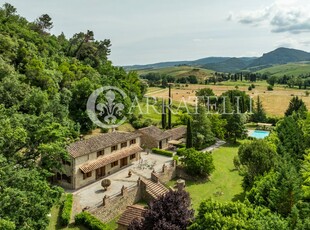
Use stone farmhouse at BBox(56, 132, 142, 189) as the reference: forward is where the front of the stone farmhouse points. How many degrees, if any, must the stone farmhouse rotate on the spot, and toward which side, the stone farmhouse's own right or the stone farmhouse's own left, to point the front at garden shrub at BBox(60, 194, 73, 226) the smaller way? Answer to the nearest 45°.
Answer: approximately 45° to the stone farmhouse's own right

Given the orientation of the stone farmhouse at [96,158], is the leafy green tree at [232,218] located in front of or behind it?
in front

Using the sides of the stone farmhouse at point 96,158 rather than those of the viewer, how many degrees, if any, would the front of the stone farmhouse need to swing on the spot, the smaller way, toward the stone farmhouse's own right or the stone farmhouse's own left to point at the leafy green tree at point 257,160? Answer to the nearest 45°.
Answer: approximately 45° to the stone farmhouse's own left

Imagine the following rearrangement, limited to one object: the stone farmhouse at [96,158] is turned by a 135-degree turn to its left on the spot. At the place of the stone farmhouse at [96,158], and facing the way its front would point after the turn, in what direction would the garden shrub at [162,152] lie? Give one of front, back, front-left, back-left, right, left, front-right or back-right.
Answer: front-right

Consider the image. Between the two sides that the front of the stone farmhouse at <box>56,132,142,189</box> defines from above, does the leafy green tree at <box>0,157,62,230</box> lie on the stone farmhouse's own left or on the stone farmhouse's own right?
on the stone farmhouse's own right

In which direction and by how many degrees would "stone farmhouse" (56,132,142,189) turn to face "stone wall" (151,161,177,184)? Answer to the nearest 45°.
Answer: approximately 45° to its left
